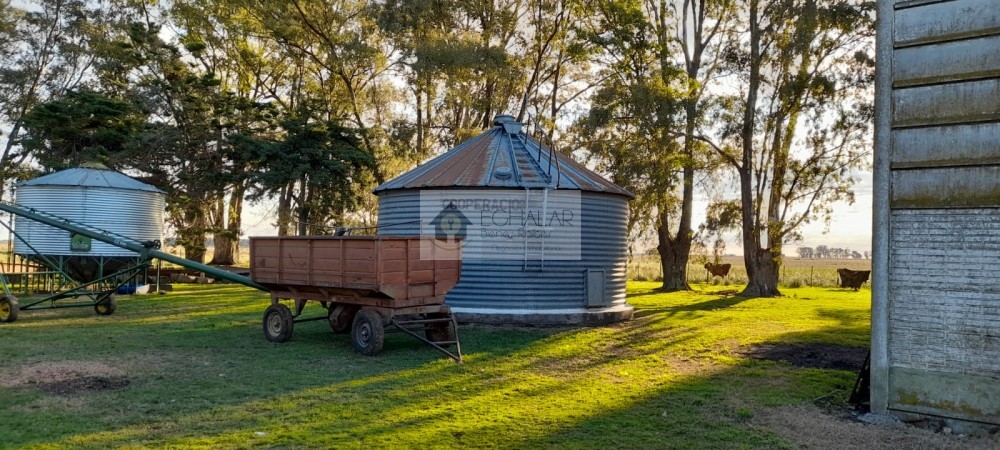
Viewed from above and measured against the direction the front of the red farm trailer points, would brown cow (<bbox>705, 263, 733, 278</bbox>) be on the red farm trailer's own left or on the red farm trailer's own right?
on the red farm trailer's own left

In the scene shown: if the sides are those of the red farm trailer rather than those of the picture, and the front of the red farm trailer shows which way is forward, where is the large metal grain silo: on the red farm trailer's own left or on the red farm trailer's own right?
on the red farm trailer's own left

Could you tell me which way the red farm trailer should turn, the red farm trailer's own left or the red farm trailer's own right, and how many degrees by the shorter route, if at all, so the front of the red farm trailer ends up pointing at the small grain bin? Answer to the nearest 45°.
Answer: approximately 180°

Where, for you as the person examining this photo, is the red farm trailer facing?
facing the viewer and to the right of the viewer

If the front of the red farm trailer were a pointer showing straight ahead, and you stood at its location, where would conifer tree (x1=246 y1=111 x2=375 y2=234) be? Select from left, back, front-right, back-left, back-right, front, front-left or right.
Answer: back-left

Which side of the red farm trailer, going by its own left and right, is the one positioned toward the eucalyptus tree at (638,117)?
left

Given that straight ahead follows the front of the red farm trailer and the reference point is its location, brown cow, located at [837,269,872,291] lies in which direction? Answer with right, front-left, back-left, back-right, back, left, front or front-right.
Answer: left
